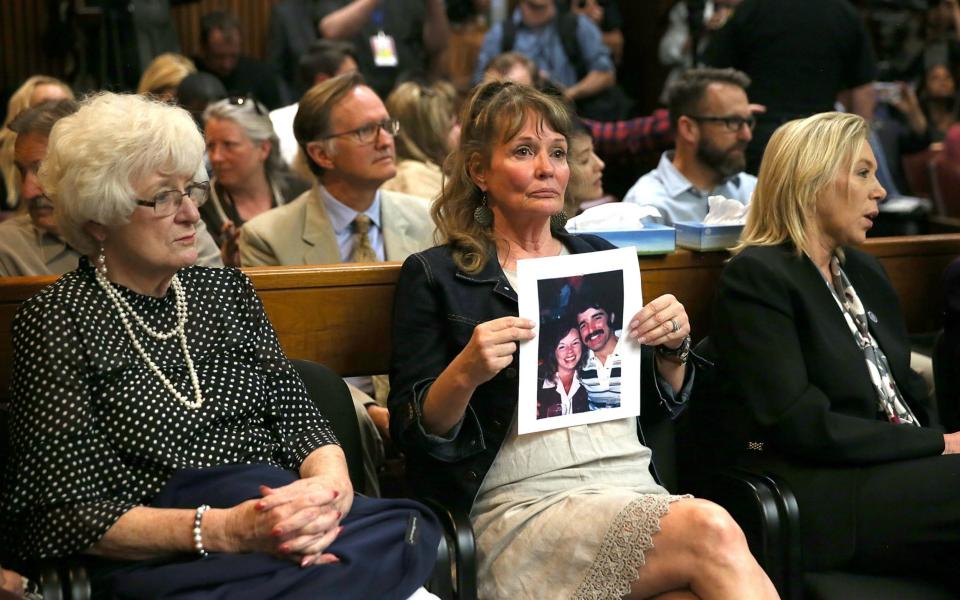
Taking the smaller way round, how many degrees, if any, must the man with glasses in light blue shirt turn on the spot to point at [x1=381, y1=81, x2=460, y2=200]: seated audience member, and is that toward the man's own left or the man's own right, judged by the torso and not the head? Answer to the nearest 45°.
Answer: approximately 135° to the man's own right

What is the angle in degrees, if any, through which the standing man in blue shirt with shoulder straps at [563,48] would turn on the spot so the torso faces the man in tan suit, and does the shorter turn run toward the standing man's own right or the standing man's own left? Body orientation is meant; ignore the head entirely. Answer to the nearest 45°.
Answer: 0° — they already face them

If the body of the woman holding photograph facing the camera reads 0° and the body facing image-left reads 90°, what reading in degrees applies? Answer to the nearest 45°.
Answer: approximately 315°

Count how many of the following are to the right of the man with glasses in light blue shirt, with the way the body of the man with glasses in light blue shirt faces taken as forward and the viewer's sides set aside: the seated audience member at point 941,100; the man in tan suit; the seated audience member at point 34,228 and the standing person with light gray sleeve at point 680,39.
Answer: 2

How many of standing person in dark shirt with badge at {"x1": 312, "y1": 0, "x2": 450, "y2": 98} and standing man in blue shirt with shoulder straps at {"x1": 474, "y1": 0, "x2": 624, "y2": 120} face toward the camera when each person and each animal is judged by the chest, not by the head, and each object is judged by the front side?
2

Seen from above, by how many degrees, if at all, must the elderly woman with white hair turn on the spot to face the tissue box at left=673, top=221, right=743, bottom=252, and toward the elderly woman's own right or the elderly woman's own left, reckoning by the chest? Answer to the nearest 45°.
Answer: approximately 90° to the elderly woman's own left

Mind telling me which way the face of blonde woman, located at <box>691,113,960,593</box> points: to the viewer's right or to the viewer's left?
to the viewer's right

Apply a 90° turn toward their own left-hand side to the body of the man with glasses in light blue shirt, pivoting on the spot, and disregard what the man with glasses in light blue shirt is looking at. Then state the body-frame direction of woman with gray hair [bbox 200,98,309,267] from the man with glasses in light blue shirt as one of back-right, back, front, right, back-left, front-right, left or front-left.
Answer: back-left

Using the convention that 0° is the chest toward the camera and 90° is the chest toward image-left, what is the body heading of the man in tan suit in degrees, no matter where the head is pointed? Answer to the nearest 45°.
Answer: approximately 315°

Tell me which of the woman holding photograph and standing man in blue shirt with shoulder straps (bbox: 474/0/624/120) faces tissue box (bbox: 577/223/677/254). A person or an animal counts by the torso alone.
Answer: the standing man in blue shirt with shoulder straps
